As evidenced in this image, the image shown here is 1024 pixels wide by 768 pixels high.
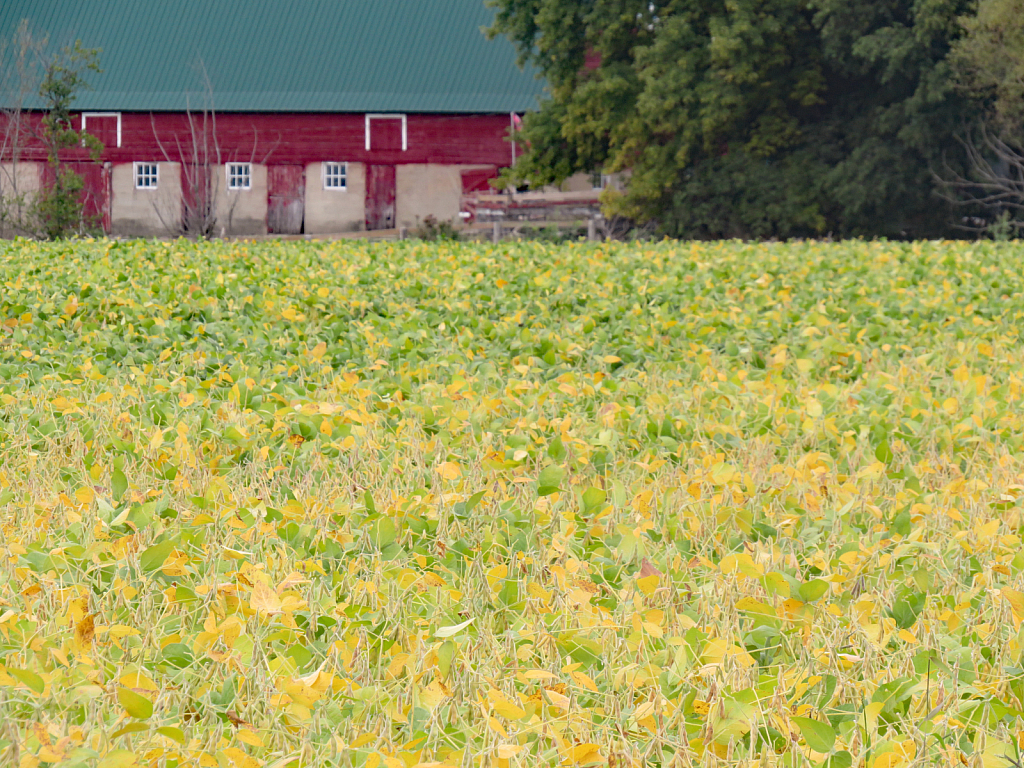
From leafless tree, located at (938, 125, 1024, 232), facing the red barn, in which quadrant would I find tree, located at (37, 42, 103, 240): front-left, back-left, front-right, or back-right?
front-left

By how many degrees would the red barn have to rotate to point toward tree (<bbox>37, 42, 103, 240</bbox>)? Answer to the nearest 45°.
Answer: approximately 45° to its right

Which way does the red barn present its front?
toward the camera

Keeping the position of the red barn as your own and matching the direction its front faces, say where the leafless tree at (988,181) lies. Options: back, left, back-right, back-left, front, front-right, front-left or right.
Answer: front-left

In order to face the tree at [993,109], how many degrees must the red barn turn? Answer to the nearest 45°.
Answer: approximately 45° to its left
